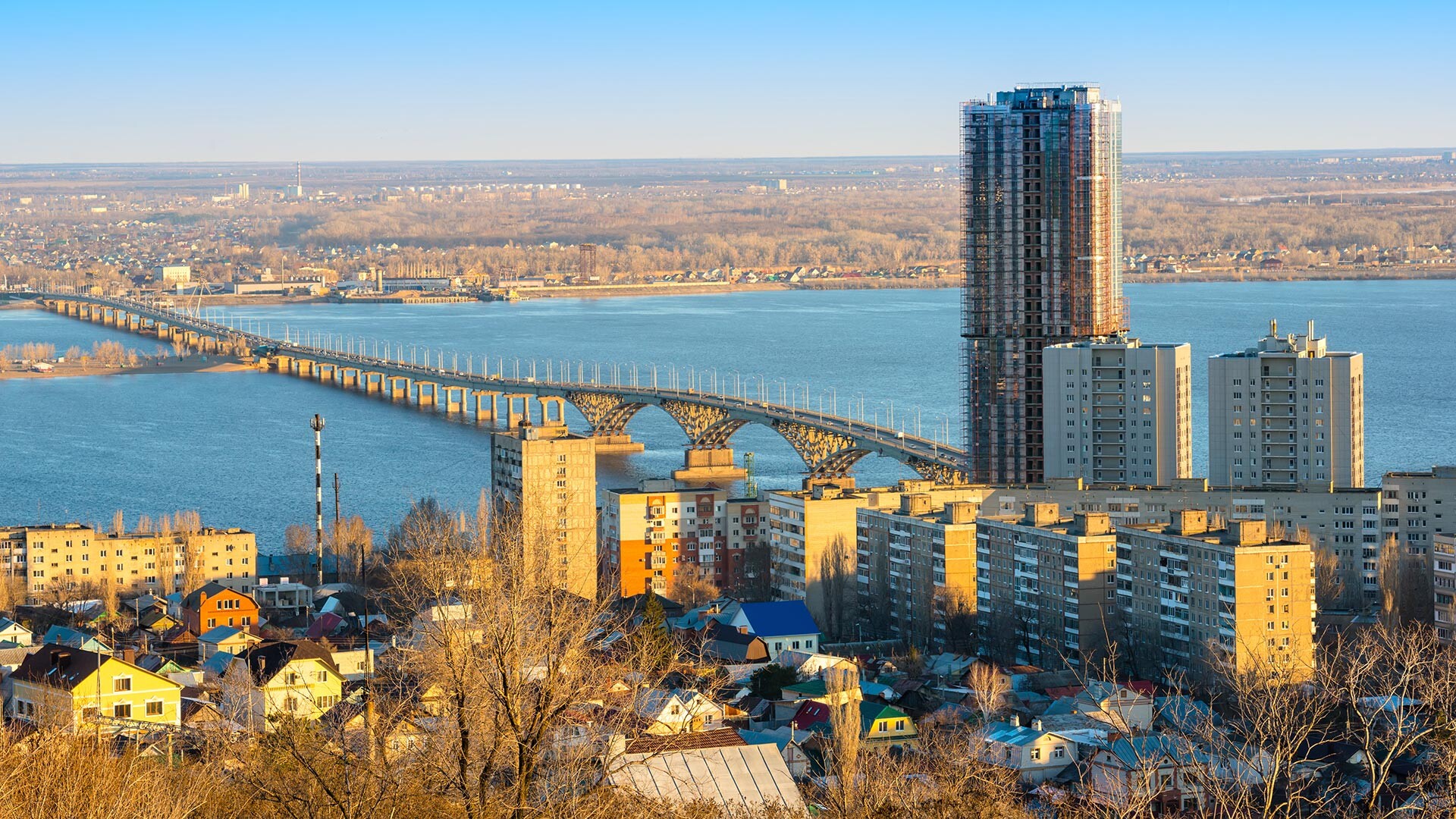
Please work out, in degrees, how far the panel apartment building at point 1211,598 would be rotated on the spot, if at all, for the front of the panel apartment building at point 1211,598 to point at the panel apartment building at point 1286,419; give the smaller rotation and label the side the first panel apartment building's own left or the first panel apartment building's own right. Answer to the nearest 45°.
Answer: approximately 135° to the first panel apartment building's own right

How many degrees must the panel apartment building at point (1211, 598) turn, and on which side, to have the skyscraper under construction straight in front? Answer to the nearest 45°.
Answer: approximately 135° to its right

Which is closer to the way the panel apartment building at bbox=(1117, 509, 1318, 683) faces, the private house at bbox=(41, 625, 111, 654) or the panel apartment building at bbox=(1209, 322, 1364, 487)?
the private house

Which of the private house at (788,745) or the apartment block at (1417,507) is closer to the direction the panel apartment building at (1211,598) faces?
the private house

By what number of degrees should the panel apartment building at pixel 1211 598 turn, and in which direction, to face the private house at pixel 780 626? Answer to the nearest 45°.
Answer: approximately 45° to its right

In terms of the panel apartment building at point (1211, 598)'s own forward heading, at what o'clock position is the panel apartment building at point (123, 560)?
the panel apartment building at point (123, 560) is roughly at 2 o'clock from the panel apartment building at point (1211, 598).

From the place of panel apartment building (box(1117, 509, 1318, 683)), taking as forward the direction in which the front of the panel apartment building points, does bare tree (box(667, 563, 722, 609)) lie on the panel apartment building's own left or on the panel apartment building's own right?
on the panel apartment building's own right

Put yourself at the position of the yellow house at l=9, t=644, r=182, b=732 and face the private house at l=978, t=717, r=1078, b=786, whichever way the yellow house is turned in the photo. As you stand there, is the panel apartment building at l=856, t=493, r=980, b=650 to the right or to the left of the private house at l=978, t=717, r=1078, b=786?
left

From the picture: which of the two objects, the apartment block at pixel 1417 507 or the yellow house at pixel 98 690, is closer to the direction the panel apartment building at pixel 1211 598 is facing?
the yellow house

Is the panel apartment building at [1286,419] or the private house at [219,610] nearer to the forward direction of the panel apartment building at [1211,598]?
the private house

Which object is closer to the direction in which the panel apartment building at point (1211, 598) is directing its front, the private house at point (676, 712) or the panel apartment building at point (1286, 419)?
the private house

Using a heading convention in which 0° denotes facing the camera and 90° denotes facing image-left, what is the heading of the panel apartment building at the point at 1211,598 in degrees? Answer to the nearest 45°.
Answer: approximately 45°

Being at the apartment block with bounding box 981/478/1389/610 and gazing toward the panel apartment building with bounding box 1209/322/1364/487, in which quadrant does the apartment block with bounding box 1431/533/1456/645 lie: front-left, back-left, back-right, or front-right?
back-right

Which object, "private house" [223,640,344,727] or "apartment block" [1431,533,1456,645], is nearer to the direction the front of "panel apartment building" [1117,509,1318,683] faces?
the private house
